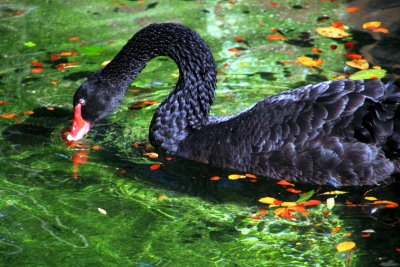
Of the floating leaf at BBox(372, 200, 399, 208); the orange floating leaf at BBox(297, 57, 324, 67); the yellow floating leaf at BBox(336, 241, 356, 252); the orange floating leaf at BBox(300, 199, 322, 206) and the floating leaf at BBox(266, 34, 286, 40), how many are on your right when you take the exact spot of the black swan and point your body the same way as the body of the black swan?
2

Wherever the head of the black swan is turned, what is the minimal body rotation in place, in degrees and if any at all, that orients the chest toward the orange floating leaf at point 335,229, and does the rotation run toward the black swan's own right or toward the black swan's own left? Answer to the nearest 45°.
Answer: approximately 90° to the black swan's own left

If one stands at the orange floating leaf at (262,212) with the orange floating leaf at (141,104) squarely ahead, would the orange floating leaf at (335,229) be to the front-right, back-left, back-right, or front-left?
back-right

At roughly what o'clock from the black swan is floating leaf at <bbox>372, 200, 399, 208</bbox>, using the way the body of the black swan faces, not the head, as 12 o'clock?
The floating leaf is roughly at 7 o'clock from the black swan.

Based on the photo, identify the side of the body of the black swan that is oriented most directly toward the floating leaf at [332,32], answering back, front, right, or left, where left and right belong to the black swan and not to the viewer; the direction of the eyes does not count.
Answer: right

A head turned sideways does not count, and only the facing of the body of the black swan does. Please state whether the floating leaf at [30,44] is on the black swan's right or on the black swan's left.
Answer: on the black swan's right

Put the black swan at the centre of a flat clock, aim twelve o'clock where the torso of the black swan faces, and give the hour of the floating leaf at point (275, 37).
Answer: The floating leaf is roughly at 3 o'clock from the black swan.

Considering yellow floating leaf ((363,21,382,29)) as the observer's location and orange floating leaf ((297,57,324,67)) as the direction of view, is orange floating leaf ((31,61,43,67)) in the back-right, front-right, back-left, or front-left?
front-right

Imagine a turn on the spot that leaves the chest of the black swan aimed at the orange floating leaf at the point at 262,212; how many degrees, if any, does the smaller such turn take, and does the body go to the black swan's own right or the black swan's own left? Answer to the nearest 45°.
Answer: approximately 90° to the black swan's own left

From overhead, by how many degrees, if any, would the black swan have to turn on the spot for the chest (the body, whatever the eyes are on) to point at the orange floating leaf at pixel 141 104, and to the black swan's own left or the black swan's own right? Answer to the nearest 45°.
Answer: approximately 45° to the black swan's own right

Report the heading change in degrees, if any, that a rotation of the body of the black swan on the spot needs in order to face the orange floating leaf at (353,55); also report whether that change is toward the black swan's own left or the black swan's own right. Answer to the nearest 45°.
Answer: approximately 135° to the black swan's own right

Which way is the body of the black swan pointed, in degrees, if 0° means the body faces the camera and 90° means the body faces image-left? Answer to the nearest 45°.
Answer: approximately 90°

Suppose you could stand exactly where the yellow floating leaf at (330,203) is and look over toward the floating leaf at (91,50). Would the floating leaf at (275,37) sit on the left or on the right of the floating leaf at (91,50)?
right

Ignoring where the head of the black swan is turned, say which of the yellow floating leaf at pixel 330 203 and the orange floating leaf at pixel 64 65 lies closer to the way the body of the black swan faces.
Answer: the orange floating leaf

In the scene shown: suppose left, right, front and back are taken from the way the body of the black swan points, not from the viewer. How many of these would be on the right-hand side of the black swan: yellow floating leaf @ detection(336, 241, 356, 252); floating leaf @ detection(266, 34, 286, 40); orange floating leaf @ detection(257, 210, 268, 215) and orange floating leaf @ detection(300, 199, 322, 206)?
1

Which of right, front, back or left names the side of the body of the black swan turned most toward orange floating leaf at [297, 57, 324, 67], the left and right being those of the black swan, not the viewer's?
right

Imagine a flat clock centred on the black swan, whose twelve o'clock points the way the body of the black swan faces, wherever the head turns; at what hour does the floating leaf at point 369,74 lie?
The floating leaf is roughly at 4 o'clock from the black swan.

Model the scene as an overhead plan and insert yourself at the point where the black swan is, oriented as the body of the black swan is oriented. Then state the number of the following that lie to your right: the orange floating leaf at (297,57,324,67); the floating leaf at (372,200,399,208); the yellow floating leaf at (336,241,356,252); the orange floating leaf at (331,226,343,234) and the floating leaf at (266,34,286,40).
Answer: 2

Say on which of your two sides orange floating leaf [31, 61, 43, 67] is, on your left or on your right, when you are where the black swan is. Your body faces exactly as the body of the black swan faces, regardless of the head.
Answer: on your right
